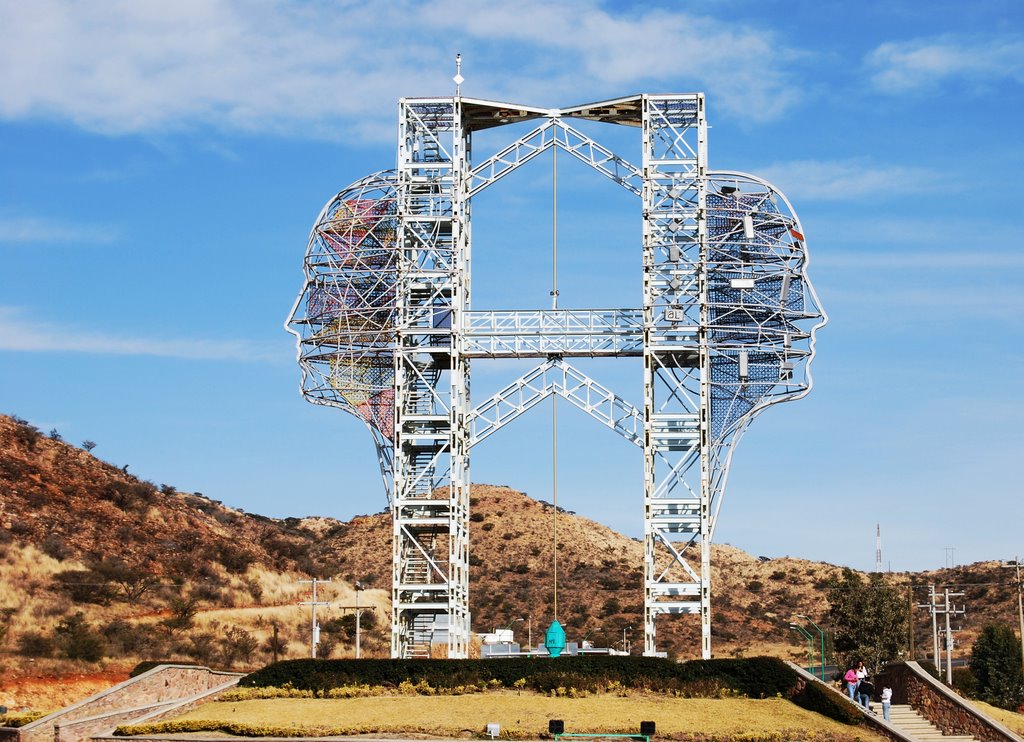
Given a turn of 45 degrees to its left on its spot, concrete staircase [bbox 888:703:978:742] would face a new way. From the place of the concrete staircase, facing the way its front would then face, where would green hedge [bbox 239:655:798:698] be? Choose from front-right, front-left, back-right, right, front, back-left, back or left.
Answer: back-right

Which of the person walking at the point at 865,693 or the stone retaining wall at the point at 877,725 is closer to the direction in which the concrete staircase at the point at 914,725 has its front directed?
the stone retaining wall

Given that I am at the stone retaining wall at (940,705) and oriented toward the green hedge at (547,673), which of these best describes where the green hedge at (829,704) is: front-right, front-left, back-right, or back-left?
front-left

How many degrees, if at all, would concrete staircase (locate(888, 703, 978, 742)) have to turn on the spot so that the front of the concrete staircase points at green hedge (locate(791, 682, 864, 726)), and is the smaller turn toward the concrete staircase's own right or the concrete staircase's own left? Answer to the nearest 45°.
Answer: approximately 45° to the concrete staircase's own right

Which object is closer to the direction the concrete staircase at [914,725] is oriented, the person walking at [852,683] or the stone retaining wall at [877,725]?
the stone retaining wall

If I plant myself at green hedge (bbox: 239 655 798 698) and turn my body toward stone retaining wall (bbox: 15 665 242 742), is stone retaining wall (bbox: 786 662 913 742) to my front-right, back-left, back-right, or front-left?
back-left

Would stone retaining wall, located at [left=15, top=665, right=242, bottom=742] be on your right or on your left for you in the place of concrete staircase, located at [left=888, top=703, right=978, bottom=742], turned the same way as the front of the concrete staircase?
on your right

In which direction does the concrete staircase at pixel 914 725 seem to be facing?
toward the camera

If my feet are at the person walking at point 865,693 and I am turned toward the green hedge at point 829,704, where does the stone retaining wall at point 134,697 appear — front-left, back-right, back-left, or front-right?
front-right
